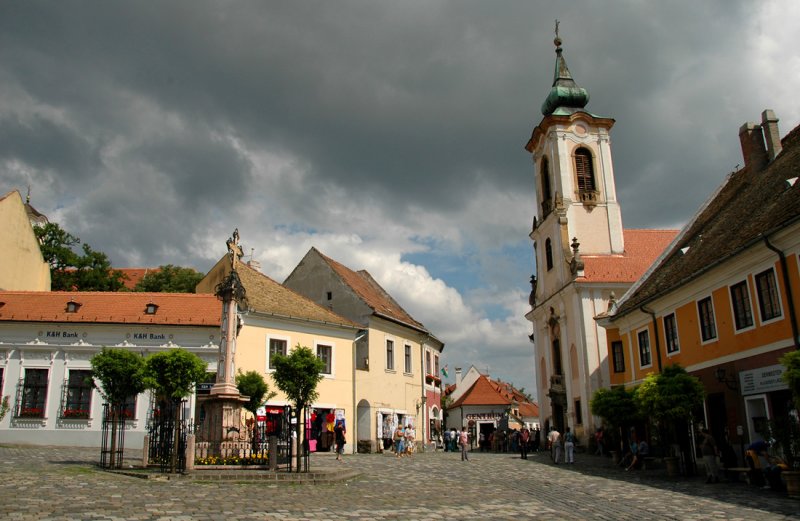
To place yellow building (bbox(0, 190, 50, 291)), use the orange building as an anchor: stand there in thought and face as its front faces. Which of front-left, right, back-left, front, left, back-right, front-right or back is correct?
front-right

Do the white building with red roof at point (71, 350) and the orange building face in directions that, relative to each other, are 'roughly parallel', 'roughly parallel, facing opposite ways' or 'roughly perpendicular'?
roughly perpendicular

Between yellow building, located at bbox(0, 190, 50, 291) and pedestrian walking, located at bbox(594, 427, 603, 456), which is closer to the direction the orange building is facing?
the yellow building

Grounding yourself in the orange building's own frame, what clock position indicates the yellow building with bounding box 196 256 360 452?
The yellow building is roughly at 2 o'clock from the orange building.

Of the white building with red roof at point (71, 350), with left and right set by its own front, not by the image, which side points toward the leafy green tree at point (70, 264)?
back

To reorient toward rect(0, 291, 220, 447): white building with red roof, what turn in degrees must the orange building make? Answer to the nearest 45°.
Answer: approximately 45° to its right

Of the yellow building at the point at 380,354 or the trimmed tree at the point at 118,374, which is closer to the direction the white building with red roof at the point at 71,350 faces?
the trimmed tree

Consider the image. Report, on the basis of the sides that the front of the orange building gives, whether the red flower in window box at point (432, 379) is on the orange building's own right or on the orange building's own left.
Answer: on the orange building's own right

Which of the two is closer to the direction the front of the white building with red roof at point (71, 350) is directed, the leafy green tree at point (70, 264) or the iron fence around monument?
the iron fence around monument
